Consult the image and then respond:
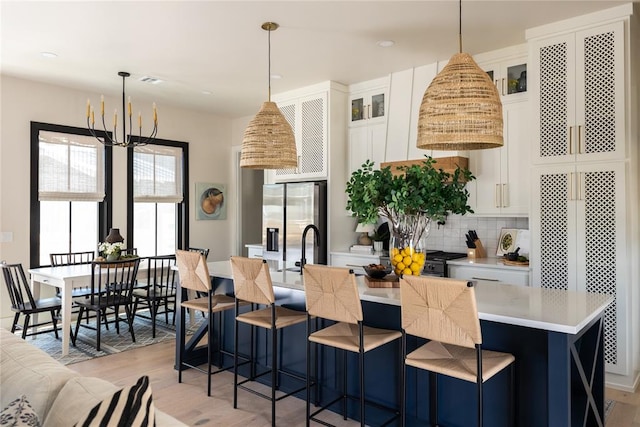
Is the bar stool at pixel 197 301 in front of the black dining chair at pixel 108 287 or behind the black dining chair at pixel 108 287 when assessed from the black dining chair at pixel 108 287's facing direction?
behind

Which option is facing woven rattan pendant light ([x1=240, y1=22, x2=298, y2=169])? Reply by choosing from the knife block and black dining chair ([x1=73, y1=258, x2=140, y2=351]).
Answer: the knife block

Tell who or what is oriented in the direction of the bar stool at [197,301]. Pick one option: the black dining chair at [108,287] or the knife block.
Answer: the knife block

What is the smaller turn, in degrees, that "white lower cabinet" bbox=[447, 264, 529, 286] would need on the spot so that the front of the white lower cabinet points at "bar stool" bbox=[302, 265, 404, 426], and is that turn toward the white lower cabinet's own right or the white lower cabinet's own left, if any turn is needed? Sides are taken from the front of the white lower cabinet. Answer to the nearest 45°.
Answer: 0° — it already faces it

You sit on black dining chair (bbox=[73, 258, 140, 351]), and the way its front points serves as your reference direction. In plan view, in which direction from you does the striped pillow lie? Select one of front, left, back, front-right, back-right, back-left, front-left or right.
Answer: back-left

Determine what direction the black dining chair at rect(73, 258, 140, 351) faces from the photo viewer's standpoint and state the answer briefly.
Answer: facing away from the viewer and to the left of the viewer

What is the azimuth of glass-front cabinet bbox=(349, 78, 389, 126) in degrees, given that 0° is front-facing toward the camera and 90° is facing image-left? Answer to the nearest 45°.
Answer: approximately 45°

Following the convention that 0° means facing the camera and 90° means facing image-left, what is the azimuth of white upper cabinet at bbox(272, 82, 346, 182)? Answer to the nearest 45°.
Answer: approximately 45°

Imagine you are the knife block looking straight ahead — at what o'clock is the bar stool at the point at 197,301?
The bar stool is roughly at 12 o'clock from the knife block.
